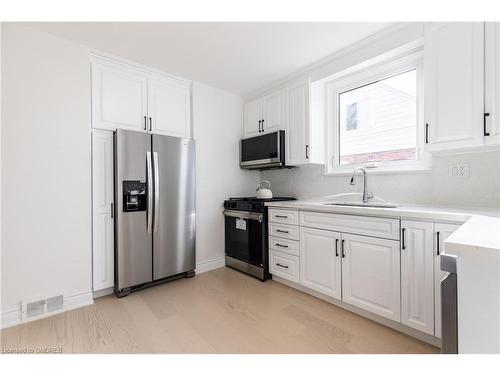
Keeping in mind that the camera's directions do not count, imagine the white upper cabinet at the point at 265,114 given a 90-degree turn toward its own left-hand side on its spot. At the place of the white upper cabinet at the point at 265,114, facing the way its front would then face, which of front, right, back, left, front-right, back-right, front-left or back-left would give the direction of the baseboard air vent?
right

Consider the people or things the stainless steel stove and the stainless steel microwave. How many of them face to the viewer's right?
0

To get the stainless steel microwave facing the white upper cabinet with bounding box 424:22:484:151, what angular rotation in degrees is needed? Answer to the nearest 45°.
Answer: approximately 90° to its left

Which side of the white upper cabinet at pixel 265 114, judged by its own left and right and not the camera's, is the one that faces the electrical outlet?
left

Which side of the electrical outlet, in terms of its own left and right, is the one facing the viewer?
front

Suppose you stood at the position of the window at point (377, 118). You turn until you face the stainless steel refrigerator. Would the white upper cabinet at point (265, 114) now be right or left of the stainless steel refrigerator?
right

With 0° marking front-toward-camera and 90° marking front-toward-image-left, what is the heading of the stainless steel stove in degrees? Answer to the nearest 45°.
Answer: approximately 45°

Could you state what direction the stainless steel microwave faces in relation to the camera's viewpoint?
facing the viewer and to the left of the viewer

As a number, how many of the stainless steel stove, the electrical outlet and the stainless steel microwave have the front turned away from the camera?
0

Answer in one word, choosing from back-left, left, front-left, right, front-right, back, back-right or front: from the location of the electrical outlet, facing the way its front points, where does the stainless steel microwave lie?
right

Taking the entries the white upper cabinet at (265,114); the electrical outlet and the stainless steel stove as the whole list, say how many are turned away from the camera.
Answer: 0
